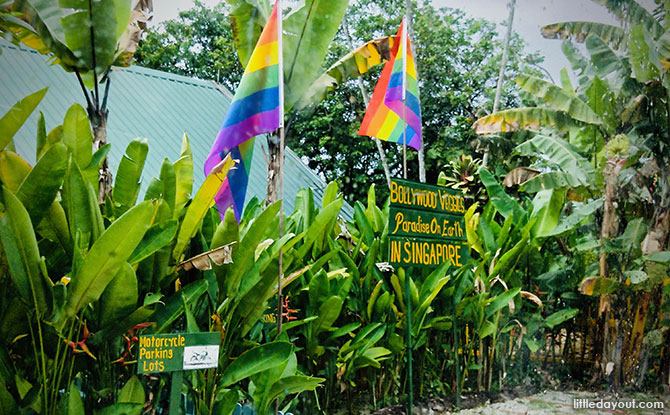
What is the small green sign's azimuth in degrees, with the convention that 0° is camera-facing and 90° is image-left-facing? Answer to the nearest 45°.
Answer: approximately 0°

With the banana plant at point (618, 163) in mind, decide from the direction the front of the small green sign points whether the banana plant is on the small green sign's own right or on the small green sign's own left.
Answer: on the small green sign's own left

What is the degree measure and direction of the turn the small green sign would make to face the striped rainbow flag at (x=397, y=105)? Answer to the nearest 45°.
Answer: approximately 135° to its left

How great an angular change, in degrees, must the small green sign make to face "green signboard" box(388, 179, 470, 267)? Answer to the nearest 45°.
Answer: approximately 135° to its left

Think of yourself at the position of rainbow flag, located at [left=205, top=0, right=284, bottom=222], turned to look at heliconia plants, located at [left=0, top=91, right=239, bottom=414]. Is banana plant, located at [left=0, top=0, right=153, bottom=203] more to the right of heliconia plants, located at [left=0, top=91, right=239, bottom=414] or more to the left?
right
